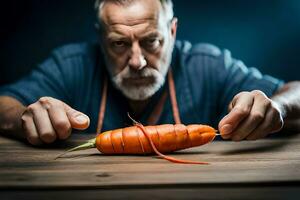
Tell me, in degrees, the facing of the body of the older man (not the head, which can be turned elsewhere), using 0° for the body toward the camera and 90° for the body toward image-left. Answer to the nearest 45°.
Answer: approximately 0°

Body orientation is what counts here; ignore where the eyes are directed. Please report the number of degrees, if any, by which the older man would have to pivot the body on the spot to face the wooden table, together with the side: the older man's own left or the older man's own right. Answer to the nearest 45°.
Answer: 0° — they already face it

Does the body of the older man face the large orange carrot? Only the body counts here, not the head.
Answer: yes
